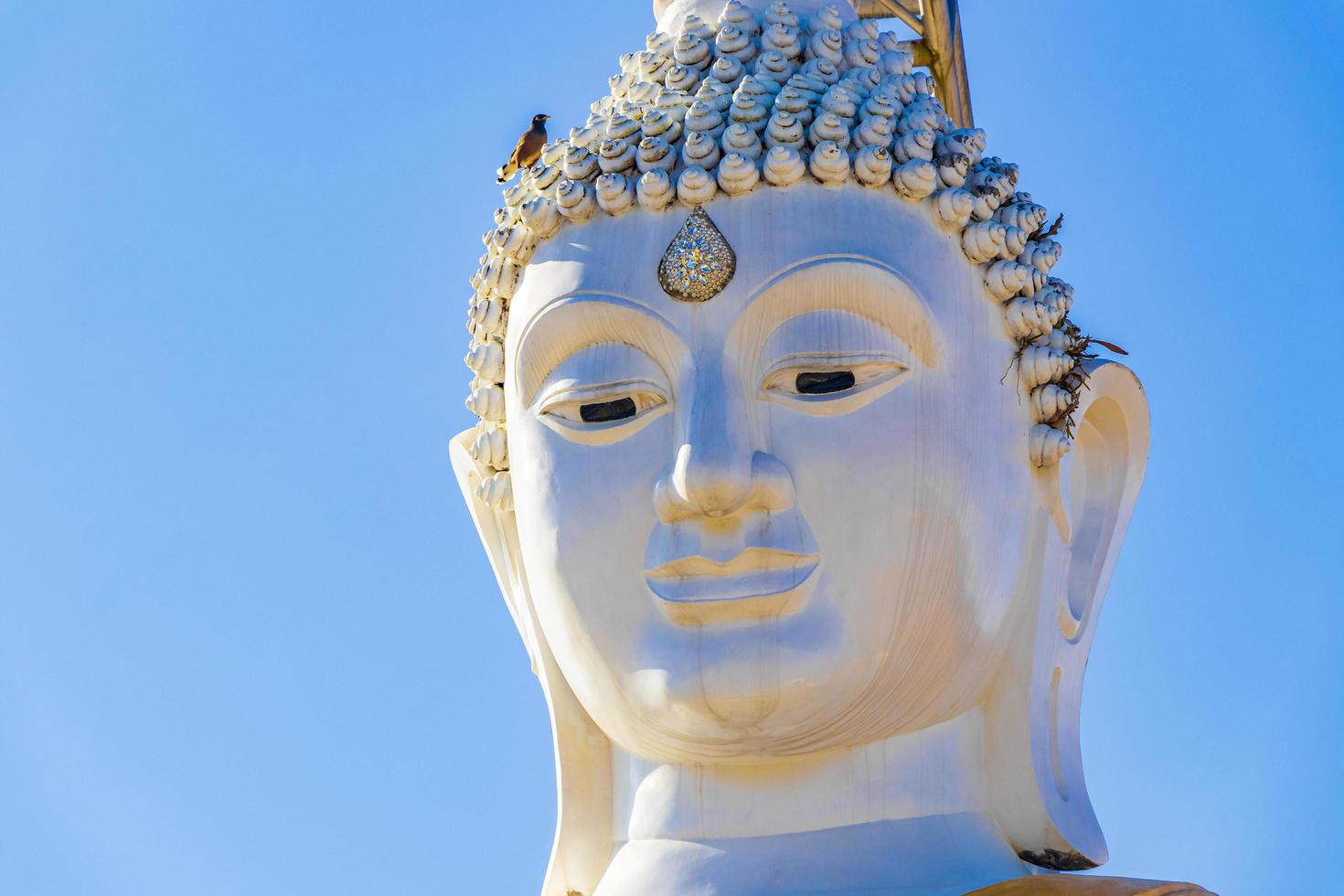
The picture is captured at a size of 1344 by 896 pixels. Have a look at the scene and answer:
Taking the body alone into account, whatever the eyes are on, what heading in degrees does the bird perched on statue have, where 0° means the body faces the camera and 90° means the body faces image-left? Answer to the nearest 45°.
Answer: approximately 270°

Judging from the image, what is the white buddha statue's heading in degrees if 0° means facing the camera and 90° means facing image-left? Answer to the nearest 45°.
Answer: approximately 45°
